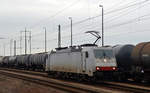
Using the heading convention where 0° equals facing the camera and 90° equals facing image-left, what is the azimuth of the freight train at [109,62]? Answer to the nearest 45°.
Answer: approximately 315°
